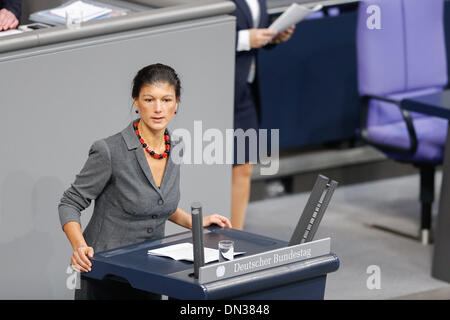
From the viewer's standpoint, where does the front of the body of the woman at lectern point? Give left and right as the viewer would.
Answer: facing the viewer and to the right of the viewer

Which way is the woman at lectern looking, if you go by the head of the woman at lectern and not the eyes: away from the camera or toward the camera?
toward the camera

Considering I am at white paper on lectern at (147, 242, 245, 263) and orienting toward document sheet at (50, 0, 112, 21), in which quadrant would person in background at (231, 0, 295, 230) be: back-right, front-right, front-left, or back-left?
front-right

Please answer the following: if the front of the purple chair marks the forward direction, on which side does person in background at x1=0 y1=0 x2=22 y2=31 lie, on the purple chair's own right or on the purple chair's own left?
on the purple chair's own right

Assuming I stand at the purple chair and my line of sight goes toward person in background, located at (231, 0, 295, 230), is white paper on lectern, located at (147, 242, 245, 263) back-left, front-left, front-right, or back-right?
front-left

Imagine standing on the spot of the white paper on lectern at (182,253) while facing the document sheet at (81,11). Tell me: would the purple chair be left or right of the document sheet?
right

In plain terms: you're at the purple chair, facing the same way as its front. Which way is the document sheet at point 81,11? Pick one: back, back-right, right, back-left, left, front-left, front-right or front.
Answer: right
